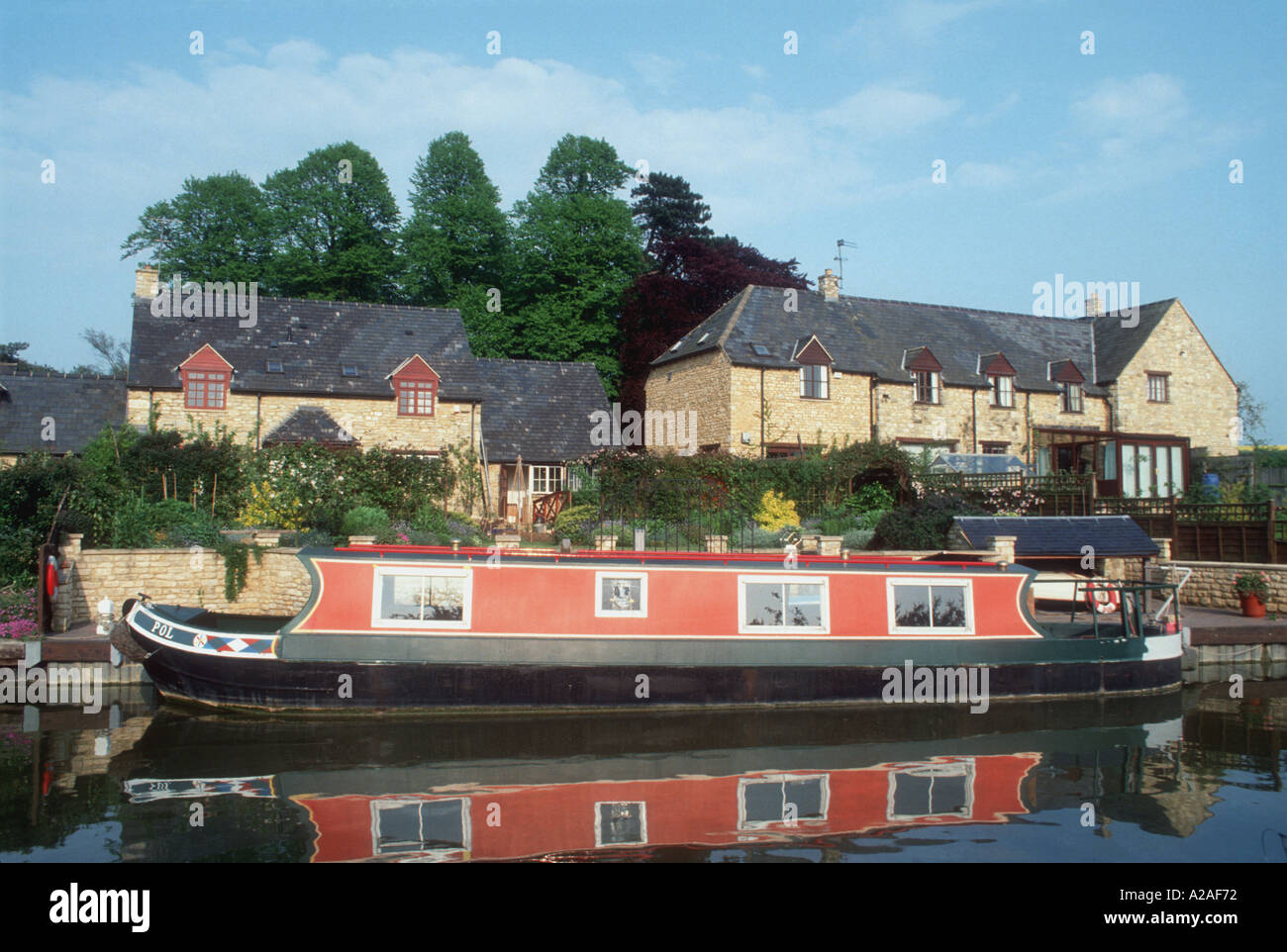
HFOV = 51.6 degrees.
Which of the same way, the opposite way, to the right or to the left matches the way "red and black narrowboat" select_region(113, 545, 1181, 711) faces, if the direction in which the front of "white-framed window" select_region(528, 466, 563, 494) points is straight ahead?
to the right

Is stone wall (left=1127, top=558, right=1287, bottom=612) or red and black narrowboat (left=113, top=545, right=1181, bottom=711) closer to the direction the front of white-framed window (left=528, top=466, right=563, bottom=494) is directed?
the red and black narrowboat

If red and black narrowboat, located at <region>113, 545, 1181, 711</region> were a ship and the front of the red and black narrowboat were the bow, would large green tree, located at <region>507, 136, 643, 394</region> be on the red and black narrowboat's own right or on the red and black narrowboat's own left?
on the red and black narrowboat's own right

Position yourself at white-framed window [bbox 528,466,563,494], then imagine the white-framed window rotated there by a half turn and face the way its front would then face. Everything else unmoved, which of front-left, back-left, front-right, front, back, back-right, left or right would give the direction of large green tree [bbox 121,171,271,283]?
front-left

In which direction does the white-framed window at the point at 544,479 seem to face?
toward the camera

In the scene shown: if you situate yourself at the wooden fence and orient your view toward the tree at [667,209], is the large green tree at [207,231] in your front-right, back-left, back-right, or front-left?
front-left

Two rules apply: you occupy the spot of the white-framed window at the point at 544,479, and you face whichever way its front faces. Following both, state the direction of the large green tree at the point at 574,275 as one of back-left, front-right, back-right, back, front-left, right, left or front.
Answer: back

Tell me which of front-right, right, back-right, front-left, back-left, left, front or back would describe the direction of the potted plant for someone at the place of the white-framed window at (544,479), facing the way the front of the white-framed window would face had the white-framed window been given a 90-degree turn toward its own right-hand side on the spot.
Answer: back-left

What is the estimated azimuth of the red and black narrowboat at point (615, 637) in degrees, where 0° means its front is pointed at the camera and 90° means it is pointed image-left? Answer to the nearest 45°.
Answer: approximately 90°

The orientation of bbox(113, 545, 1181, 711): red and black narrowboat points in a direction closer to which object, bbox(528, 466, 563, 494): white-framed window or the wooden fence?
the white-framed window

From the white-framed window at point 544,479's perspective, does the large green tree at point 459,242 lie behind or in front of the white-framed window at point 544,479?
behind

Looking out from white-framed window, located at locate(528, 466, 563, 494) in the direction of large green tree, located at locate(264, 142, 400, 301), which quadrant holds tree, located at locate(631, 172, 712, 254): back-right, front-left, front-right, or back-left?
front-right

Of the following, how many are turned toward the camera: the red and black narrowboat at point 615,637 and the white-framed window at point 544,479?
1

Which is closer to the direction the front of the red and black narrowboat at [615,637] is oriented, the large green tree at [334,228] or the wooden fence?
the large green tree

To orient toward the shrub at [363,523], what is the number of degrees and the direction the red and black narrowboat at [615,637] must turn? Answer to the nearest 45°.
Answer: approximately 45° to its right

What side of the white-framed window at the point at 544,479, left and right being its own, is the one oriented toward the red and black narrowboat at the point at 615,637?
front

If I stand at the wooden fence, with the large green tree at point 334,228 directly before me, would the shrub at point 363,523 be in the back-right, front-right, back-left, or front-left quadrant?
front-left

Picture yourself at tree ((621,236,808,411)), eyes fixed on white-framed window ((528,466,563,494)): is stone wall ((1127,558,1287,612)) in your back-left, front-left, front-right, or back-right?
front-left

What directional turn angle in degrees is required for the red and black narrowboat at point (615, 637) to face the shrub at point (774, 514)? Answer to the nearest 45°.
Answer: approximately 90° to its right
